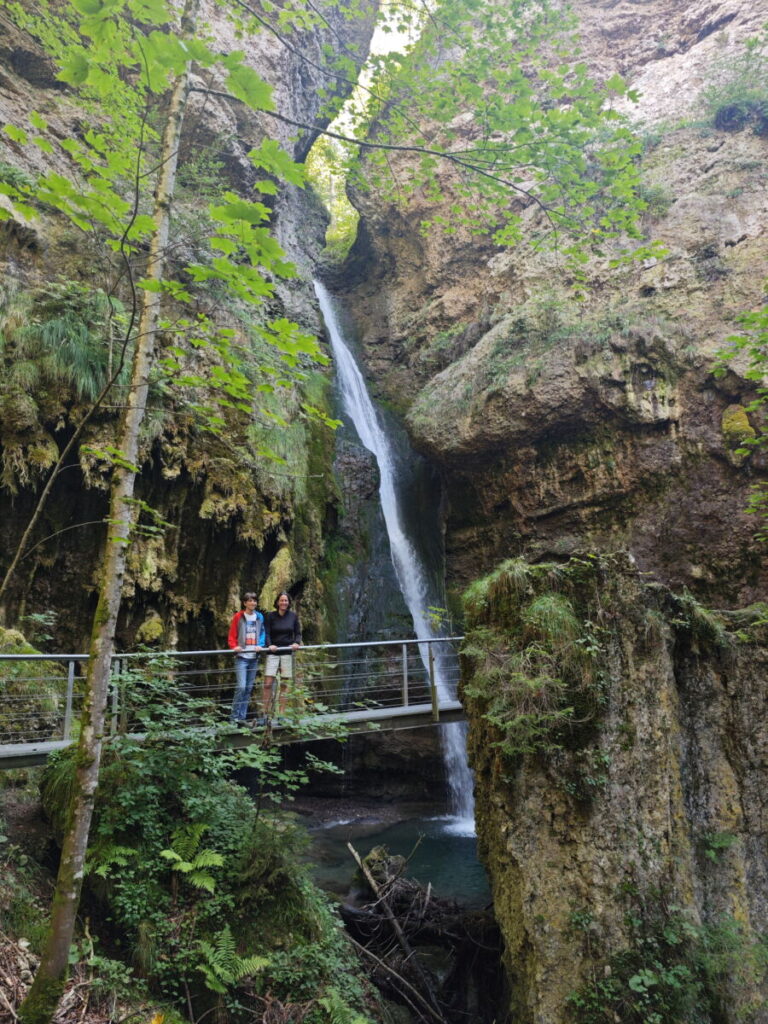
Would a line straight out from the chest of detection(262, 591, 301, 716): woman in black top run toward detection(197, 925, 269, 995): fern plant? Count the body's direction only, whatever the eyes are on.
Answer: yes

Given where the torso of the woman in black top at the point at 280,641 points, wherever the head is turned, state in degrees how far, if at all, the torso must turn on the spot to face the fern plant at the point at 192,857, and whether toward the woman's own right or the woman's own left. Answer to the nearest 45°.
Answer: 0° — they already face it

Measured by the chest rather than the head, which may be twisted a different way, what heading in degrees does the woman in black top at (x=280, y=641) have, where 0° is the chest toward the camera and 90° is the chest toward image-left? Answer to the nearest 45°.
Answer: approximately 0°

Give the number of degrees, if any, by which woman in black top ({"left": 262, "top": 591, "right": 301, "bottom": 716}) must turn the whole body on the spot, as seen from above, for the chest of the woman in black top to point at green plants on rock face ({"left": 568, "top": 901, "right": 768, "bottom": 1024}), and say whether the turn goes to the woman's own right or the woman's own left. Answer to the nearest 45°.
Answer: approximately 45° to the woman's own left

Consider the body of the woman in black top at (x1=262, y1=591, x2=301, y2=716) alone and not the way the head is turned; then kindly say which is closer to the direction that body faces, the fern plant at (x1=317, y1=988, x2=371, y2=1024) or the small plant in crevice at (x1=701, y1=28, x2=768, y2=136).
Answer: the fern plant

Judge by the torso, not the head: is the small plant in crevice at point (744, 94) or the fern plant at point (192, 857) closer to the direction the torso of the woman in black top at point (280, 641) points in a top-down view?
the fern plant

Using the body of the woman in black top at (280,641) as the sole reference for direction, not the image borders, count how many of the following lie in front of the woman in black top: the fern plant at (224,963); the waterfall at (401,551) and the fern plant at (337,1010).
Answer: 2
